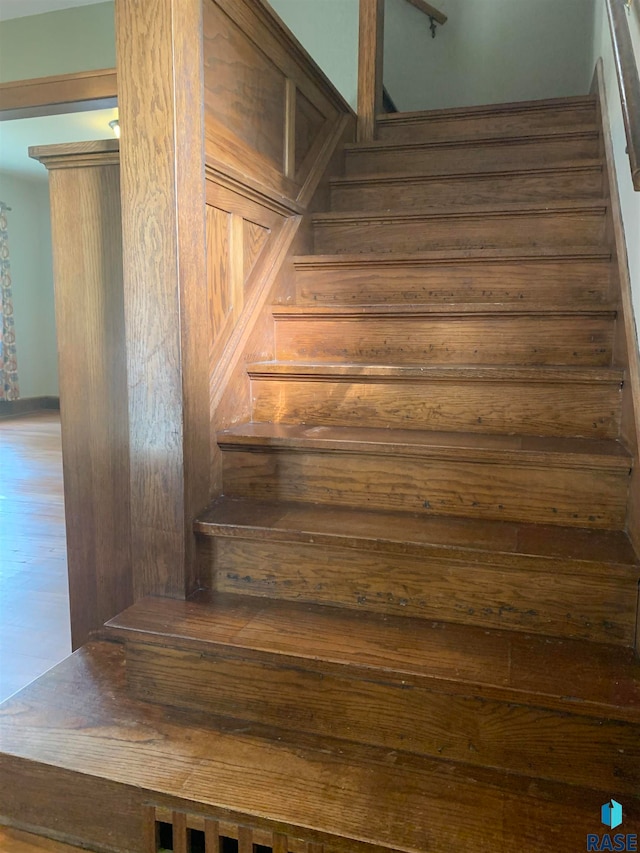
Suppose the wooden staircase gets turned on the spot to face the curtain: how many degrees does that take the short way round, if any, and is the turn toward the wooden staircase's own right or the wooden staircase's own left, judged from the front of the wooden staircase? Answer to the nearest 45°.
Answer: approximately 135° to the wooden staircase's own right

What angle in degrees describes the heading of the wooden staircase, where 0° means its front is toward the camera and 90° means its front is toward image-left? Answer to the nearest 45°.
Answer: approximately 0°
